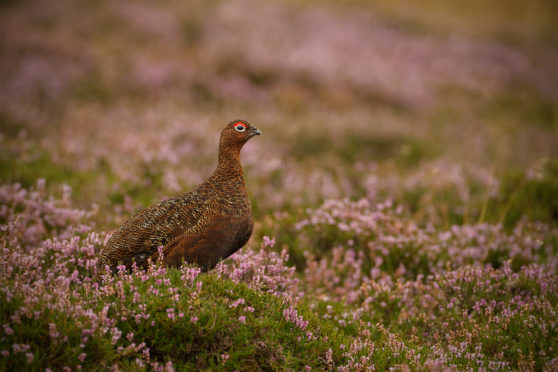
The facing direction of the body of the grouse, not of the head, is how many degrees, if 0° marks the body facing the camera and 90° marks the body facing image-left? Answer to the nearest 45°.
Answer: approximately 270°

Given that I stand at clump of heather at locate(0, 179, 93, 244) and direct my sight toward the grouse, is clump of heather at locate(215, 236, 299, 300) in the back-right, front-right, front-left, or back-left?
front-left

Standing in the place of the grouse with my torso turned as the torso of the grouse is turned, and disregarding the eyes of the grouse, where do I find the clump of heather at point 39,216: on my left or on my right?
on my left
